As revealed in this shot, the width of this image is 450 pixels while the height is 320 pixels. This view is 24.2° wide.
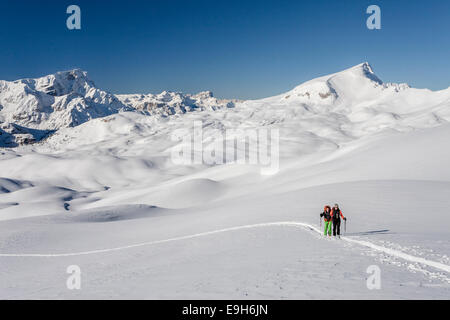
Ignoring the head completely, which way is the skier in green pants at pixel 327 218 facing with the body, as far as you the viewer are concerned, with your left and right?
facing the viewer
